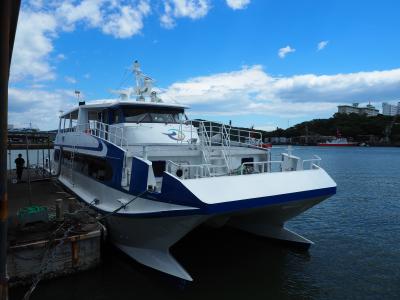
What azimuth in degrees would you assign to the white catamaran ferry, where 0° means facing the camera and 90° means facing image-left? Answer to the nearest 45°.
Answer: approximately 315°

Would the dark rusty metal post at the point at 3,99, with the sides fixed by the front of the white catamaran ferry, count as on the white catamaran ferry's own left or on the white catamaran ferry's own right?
on the white catamaran ferry's own right
